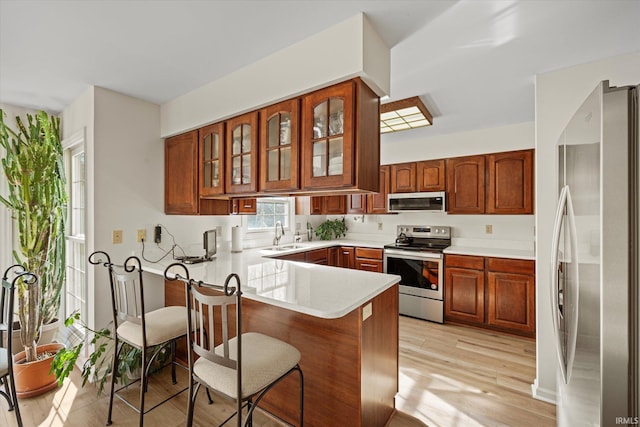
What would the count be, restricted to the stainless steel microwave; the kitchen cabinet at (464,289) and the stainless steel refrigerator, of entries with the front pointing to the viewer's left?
1

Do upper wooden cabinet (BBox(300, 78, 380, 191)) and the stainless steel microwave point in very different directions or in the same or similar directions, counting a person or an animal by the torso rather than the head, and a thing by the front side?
same or similar directions

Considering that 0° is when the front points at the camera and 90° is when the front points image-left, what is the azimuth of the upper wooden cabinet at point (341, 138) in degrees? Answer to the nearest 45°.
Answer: approximately 45°

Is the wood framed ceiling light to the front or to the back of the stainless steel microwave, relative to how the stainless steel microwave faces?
to the front

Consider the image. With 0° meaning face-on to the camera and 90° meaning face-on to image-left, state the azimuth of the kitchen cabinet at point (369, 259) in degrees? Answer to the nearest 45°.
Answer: approximately 45°

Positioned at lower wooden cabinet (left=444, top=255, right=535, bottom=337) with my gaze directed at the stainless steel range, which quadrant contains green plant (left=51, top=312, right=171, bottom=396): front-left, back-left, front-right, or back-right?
front-left

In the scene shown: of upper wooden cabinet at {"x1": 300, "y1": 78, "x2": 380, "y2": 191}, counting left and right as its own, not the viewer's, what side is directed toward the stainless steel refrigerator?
left

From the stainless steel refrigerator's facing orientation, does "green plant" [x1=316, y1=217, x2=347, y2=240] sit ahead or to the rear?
ahead

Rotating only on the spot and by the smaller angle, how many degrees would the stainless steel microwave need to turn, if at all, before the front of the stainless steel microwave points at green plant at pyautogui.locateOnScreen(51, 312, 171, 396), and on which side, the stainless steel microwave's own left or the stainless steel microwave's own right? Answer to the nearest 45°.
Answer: approximately 45° to the stainless steel microwave's own right

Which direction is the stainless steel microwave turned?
toward the camera

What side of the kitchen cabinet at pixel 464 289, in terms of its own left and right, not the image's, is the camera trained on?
front
